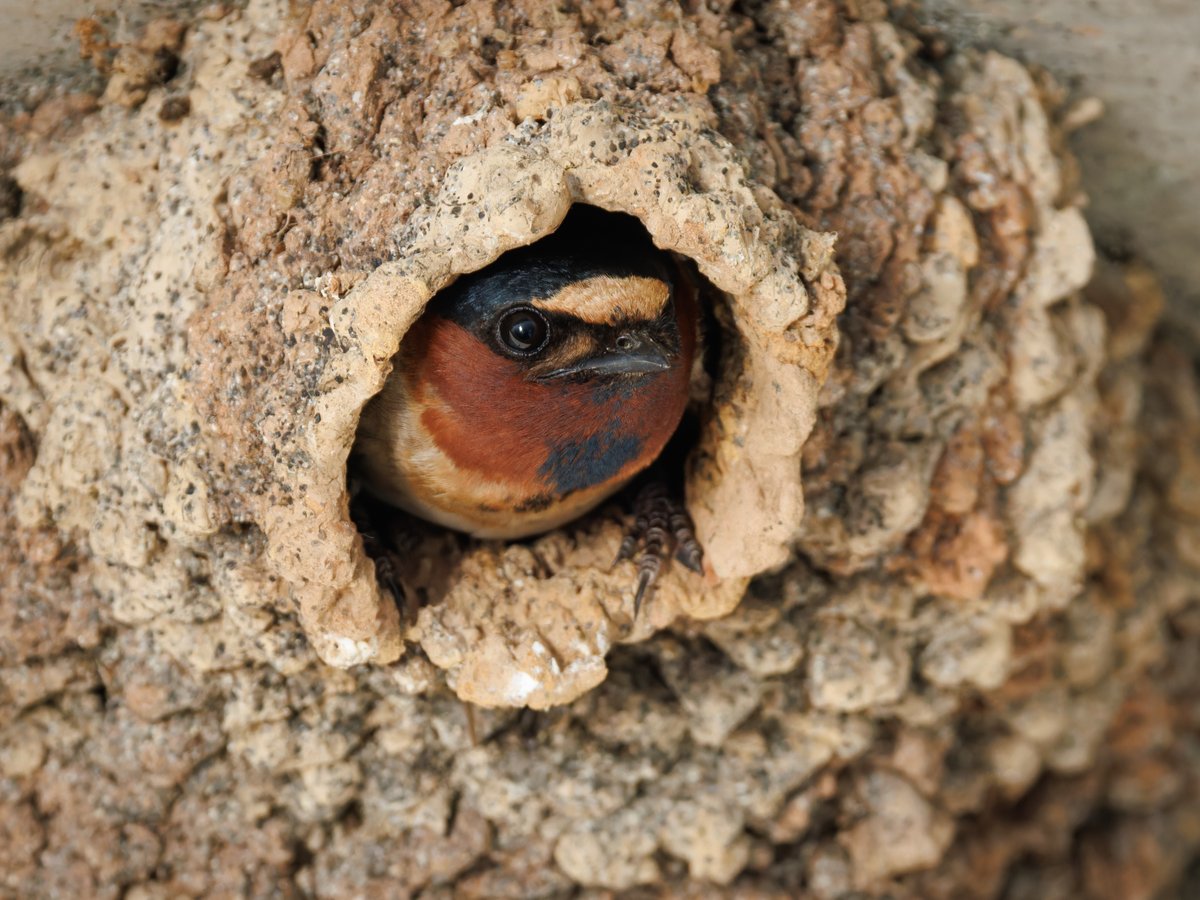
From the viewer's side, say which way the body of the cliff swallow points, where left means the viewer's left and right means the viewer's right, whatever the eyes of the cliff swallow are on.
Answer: facing the viewer and to the right of the viewer
